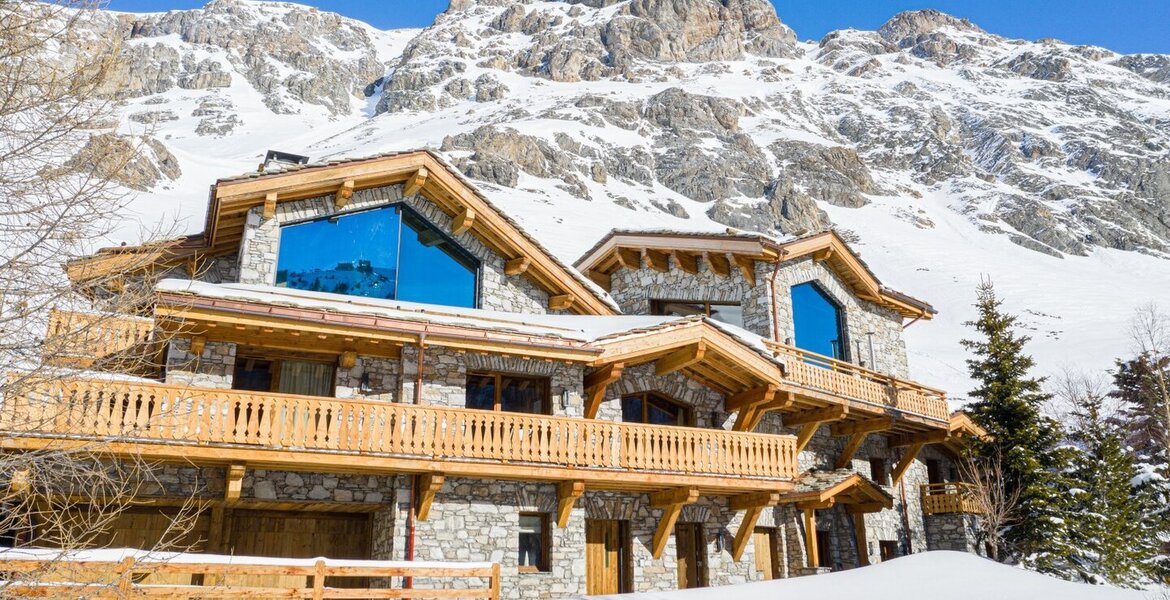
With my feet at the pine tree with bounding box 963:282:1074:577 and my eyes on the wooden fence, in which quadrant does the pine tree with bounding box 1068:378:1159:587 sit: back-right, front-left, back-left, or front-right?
back-left

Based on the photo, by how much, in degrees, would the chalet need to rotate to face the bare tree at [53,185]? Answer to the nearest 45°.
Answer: approximately 45° to its right

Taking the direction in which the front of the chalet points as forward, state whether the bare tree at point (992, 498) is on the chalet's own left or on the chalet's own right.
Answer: on the chalet's own left

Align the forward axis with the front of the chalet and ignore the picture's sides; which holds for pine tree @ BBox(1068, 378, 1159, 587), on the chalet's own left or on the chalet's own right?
on the chalet's own left

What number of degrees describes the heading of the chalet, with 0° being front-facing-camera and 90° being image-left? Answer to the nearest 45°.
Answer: approximately 315°

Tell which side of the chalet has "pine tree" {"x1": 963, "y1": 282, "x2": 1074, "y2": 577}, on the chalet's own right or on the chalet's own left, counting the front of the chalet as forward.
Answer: on the chalet's own left
